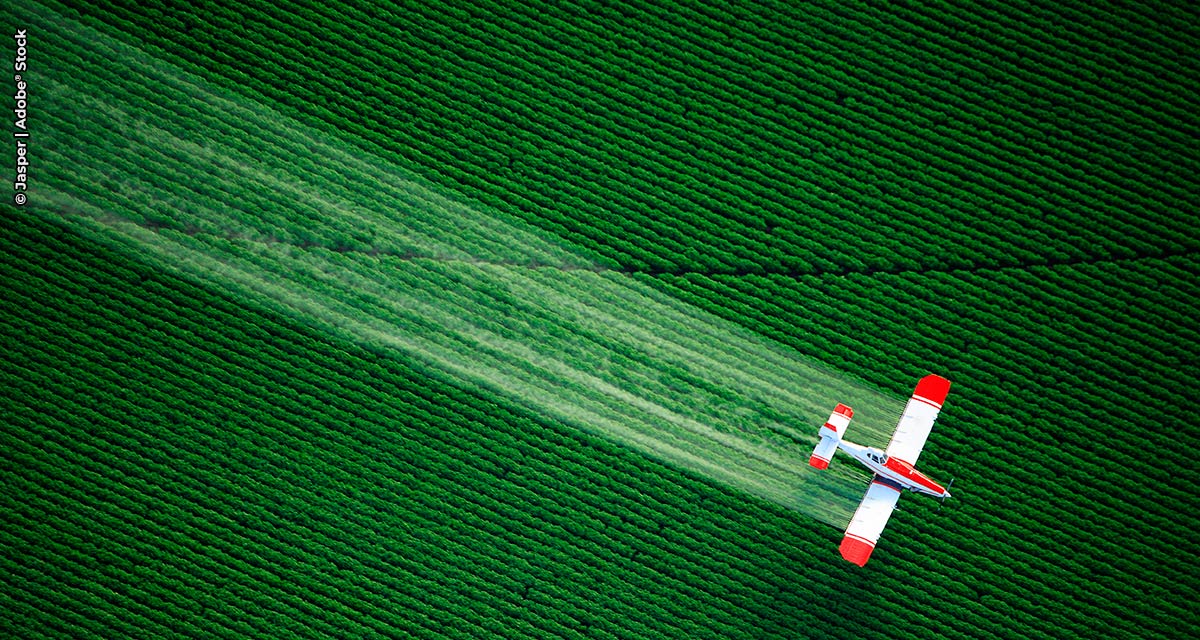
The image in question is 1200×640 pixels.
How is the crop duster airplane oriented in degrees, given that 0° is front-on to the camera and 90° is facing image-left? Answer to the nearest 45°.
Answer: approximately 315°

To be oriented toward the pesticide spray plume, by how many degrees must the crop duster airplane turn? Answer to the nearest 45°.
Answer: approximately 135° to its right
